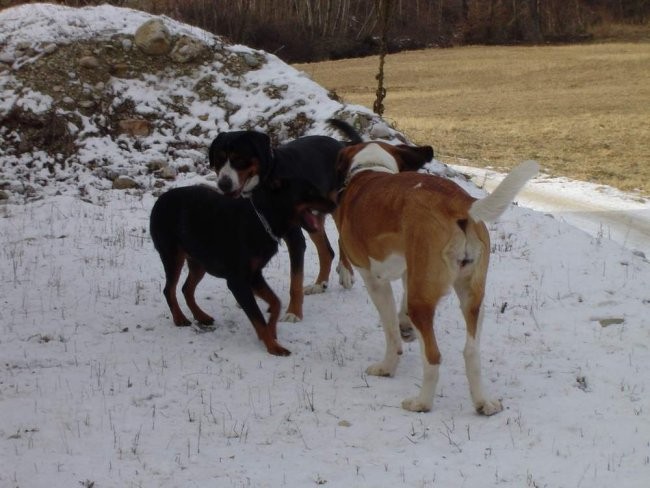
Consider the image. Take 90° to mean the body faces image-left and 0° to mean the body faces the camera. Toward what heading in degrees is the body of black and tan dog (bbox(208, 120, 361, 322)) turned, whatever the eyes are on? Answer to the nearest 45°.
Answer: approximately 45°

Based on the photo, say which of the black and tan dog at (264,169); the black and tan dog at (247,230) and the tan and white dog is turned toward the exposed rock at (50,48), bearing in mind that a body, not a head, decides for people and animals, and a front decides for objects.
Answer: the tan and white dog

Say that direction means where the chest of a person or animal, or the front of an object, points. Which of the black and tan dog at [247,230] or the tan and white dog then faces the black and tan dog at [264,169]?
the tan and white dog

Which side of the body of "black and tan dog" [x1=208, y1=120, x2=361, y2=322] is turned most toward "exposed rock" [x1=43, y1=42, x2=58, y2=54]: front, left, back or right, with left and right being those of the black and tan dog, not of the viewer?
right

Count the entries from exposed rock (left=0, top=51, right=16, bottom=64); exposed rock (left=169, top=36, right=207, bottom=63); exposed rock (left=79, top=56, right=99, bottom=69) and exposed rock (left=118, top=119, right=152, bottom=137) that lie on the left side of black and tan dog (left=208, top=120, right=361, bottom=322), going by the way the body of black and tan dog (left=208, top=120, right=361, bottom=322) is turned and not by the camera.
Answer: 0

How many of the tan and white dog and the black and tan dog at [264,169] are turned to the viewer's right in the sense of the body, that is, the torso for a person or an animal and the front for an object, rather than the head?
0

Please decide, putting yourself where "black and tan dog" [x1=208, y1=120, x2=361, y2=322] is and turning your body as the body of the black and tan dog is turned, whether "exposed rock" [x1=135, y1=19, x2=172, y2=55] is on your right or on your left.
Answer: on your right

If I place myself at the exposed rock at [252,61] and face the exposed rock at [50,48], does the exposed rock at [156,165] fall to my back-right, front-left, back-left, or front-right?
front-left

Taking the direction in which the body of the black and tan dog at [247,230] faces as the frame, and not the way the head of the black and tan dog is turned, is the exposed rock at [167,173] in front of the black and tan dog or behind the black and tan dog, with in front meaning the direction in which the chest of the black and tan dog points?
behind

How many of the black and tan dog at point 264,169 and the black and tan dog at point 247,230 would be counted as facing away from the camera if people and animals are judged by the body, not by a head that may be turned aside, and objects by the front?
0

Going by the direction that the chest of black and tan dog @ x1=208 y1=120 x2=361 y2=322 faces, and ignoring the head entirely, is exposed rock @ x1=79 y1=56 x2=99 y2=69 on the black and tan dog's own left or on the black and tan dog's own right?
on the black and tan dog's own right

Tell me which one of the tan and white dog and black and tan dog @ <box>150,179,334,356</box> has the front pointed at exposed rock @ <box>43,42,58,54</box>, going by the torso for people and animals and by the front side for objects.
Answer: the tan and white dog

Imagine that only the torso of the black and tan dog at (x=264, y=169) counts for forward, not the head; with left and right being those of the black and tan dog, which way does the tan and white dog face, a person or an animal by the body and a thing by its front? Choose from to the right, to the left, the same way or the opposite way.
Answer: to the right

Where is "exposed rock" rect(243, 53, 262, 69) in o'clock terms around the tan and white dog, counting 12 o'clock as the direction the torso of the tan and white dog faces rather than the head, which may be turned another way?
The exposed rock is roughly at 1 o'clock from the tan and white dog.

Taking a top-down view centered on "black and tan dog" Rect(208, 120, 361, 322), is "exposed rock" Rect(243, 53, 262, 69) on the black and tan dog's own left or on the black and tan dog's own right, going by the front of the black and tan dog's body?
on the black and tan dog's own right

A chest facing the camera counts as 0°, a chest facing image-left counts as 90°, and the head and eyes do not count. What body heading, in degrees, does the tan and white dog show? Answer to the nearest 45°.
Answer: approximately 135°

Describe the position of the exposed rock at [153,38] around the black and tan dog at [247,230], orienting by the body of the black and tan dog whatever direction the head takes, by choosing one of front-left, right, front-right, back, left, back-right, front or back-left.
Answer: back-left

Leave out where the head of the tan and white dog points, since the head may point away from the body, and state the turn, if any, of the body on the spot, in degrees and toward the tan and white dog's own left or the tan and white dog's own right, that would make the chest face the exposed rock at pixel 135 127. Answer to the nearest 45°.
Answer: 0° — it already faces it

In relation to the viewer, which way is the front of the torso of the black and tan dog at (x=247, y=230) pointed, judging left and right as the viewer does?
facing the viewer and to the right of the viewer
